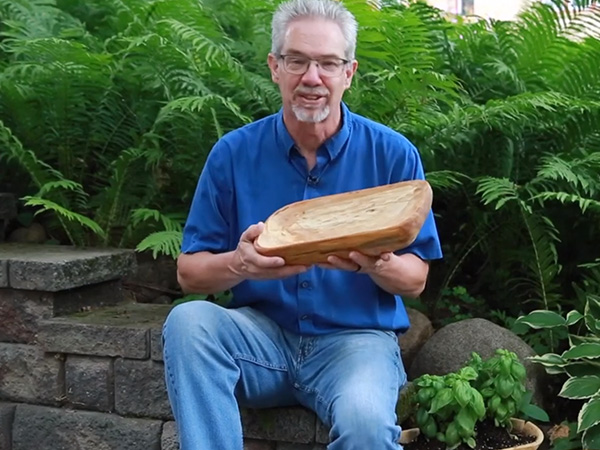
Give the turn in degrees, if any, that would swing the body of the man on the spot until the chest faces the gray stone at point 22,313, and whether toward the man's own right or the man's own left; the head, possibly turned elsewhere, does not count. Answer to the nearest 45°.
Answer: approximately 135° to the man's own right

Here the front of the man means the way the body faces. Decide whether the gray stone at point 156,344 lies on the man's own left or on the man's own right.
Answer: on the man's own right

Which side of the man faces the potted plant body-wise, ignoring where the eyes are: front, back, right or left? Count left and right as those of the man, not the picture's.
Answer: left

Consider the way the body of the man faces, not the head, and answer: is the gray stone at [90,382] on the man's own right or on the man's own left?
on the man's own right

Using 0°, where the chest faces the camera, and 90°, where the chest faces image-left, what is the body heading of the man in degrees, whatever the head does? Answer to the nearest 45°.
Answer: approximately 0°

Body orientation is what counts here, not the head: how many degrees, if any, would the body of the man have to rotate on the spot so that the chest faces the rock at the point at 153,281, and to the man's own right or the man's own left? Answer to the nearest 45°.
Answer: approximately 135° to the man's own right

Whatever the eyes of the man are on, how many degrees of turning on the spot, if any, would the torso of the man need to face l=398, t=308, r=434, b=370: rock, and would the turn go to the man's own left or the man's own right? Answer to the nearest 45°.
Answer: approximately 135° to the man's own left

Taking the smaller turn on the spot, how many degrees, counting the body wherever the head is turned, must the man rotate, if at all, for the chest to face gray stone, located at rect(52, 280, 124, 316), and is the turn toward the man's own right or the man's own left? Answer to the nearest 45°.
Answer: approximately 135° to the man's own right
